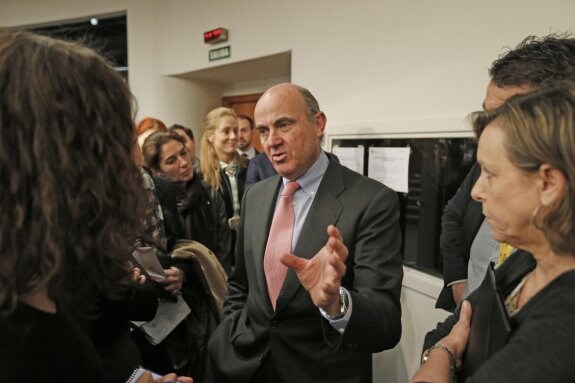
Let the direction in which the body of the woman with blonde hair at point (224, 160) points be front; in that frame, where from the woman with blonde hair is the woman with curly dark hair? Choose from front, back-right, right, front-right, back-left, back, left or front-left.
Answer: front-right

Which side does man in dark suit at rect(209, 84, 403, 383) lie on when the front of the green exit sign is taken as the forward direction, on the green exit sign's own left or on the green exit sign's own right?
on the green exit sign's own left

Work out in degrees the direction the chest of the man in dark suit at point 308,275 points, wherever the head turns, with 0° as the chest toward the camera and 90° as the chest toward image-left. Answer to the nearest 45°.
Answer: approximately 45°

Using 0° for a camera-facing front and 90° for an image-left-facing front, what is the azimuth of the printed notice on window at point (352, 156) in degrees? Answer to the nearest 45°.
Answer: approximately 45°

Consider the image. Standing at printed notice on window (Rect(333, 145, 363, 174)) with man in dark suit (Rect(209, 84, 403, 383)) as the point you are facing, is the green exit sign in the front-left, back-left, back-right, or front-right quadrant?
back-right

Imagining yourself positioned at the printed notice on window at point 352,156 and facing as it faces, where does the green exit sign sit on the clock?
The green exit sign is roughly at 3 o'clock from the printed notice on window.

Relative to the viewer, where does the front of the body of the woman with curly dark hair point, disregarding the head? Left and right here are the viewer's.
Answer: facing away from the viewer and to the right of the viewer

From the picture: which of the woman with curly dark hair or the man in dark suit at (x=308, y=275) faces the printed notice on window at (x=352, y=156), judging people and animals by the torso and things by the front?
the woman with curly dark hair

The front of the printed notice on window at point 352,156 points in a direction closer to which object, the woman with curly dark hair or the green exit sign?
the woman with curly dark hair

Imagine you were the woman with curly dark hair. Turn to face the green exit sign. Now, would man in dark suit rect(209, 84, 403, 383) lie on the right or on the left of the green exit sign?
right
